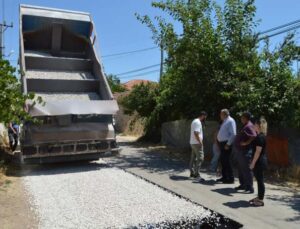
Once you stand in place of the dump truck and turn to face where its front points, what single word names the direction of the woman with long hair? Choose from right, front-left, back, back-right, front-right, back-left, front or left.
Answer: back-right

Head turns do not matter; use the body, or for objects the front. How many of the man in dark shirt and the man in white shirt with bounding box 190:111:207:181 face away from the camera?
0

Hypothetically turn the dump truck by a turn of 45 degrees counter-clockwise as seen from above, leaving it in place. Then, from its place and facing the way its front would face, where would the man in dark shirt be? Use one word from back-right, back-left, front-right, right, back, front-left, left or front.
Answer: back

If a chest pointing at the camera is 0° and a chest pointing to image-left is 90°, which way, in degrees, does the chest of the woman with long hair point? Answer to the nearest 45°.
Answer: approximately 90°

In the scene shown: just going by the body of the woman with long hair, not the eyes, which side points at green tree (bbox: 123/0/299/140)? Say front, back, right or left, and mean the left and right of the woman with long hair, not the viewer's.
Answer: right

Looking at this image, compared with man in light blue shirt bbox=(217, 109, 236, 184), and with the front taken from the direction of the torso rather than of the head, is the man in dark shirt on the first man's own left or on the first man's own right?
on the first man's own left

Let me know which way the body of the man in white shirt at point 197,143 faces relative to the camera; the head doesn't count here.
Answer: to the viewer's right

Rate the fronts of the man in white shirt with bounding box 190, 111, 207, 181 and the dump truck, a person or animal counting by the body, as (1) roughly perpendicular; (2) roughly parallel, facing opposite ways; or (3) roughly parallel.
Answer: roughly perpendicular

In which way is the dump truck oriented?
away from the camera

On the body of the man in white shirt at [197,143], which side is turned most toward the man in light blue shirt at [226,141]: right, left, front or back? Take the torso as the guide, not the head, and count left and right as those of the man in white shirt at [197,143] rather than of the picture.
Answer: front

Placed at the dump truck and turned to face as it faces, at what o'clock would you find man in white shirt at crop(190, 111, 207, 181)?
The man in white shirt is roughly at 4 o'clock from the dump truck.
